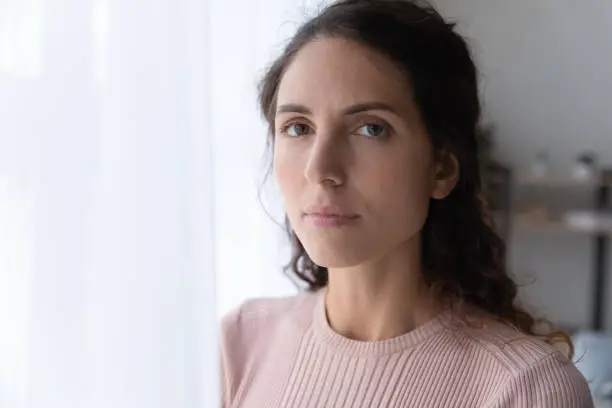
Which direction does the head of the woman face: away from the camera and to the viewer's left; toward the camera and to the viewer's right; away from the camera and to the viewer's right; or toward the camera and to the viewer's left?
toward the camera and to the viewer's left

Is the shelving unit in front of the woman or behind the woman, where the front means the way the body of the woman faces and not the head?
behind

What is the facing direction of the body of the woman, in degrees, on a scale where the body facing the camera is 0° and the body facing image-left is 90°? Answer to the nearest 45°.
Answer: approximately 45°
